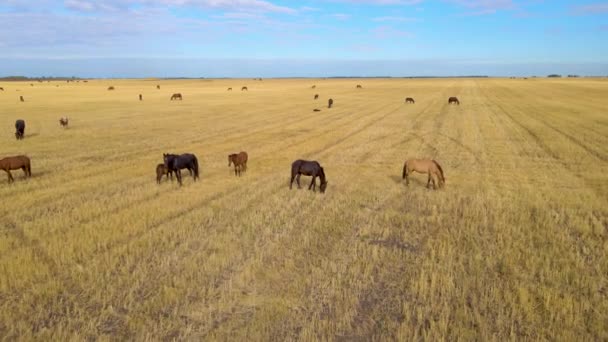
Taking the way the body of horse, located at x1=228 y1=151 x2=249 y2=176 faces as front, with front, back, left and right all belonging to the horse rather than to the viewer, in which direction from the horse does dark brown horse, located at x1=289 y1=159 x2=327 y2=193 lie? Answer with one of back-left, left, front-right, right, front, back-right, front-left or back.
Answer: left

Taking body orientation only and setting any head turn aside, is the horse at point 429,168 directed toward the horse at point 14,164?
no

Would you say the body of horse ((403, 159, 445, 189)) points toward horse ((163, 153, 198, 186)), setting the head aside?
no

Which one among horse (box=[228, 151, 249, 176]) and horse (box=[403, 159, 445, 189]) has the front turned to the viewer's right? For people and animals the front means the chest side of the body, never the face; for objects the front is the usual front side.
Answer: horse (box=[403, 159, 445, 189])

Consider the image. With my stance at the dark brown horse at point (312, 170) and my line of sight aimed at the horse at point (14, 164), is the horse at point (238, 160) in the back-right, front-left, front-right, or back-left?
front-right

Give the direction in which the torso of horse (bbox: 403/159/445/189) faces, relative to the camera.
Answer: to the viewer's right

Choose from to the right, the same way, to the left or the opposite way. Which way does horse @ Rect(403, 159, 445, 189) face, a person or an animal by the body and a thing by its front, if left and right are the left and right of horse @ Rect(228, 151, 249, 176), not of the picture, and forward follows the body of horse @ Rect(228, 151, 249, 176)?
to the left

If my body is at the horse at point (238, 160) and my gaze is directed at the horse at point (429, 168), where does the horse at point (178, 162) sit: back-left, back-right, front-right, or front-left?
back-right

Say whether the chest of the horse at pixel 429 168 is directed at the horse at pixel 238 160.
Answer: no

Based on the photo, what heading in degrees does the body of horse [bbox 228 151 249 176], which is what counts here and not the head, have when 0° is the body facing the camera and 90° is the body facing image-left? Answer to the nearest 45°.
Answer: approximately 45°

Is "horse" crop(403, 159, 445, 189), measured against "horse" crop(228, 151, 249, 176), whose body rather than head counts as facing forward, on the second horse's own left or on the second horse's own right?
on the second horse's own left

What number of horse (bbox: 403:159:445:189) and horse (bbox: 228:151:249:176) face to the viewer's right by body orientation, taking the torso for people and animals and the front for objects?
1
